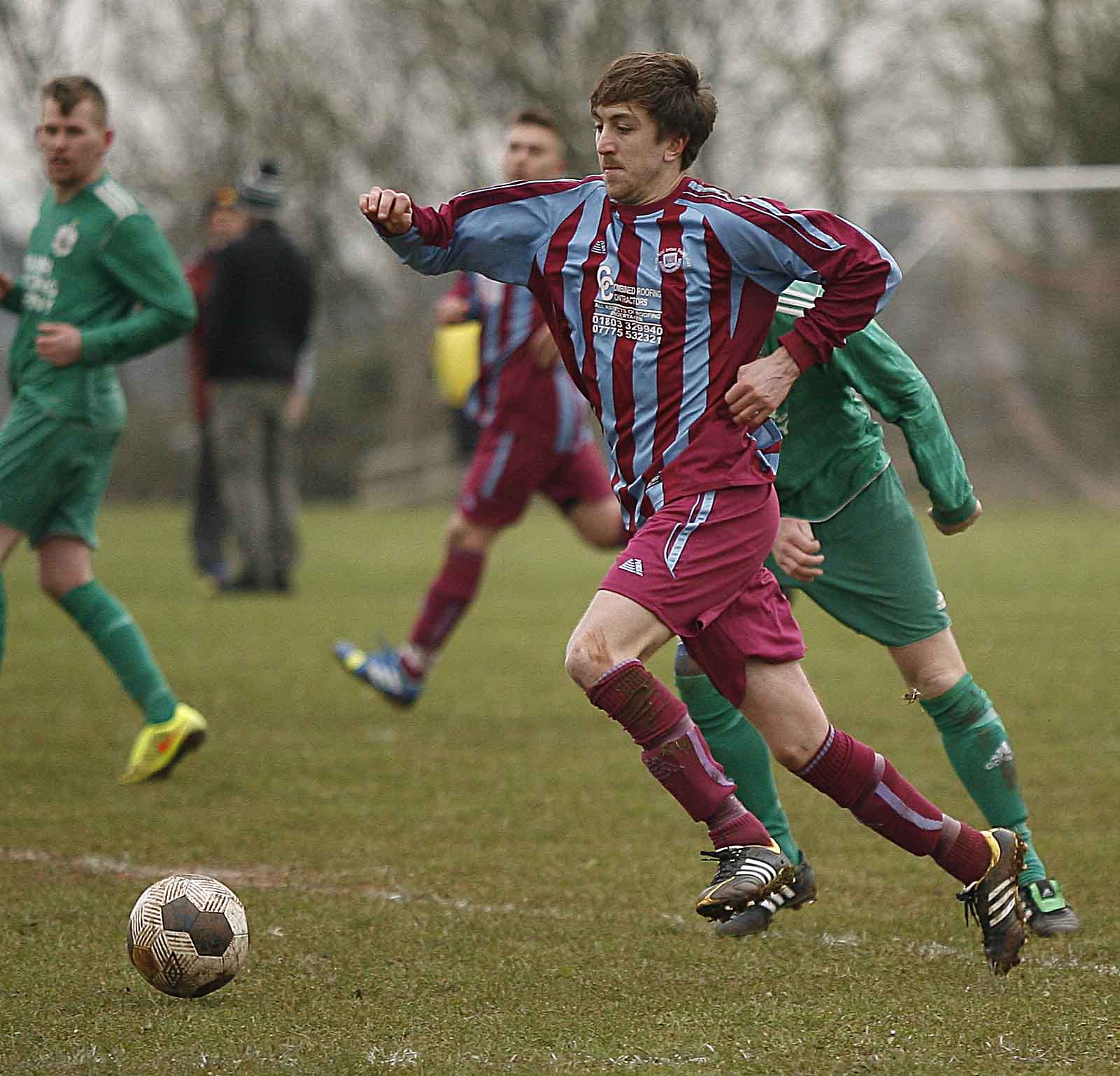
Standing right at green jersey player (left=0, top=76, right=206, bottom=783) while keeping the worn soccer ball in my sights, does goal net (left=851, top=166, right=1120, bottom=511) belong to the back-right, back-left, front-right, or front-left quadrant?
back-left

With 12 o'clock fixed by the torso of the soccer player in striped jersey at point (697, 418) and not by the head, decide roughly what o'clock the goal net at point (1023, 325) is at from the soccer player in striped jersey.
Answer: The goal net is roughly at 5 o'clock from the soccer player in striped jersey.

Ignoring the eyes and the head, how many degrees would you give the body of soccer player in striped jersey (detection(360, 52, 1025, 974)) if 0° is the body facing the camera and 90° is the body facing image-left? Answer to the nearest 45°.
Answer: approximately 45°

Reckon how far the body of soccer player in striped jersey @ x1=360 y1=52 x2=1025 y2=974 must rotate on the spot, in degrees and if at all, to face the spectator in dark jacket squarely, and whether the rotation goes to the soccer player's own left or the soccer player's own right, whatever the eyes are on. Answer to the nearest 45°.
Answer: approximately 135° to the soccer player's own right

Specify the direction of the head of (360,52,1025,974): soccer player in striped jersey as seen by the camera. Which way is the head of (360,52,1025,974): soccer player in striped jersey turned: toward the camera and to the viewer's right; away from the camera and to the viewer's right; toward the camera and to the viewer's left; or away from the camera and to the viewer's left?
toward the camera and to the viewer's left

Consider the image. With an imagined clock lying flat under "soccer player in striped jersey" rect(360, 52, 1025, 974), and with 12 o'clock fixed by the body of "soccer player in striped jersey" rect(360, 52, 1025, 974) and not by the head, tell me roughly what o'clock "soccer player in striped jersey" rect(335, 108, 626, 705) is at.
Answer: "soccer player in striped jersey" rect(335, 108, 626, 705) is roughly at 4 o'clock from "soccer player in striped jersey" rect(360, 52, 1025, 974).
